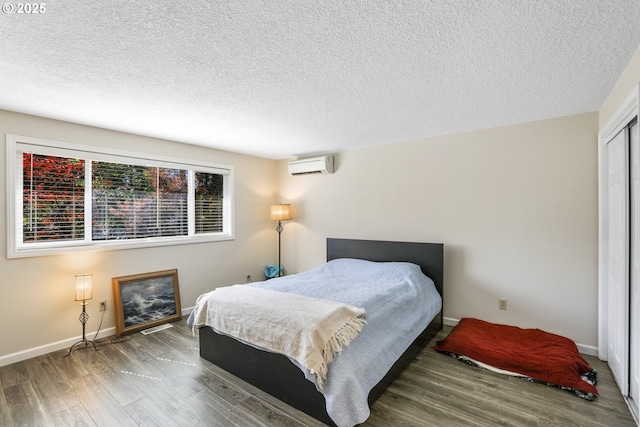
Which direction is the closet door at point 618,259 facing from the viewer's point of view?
to the viewer's left

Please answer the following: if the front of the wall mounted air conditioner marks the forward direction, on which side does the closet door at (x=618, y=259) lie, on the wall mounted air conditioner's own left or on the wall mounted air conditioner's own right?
on the wall mounted air conditioner's own left

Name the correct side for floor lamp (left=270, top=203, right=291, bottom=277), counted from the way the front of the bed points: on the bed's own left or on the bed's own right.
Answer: on the bed's own right

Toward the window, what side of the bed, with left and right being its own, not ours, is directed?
right

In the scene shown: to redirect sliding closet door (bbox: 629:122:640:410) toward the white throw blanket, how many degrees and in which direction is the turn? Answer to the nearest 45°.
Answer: approximately 45° to its left

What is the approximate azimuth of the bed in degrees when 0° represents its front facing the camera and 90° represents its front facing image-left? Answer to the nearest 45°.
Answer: approximately 45°

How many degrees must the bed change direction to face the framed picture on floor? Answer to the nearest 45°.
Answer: approximately 90° to its right

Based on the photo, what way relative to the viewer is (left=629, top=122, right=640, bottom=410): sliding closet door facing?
to the viewer's left

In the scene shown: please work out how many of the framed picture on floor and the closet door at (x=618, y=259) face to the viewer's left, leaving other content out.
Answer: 1

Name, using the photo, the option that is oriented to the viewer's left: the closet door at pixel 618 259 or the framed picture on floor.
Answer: the closet door

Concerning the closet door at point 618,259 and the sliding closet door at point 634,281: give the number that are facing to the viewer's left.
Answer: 2

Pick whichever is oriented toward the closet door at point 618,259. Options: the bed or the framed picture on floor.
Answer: the framed picture on floor

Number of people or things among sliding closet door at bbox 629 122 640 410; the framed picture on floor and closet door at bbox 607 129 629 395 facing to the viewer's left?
2

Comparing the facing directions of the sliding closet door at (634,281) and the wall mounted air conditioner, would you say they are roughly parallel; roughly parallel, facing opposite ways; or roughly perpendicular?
roughly perpendicular

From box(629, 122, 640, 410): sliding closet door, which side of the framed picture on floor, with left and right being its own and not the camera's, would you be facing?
front
